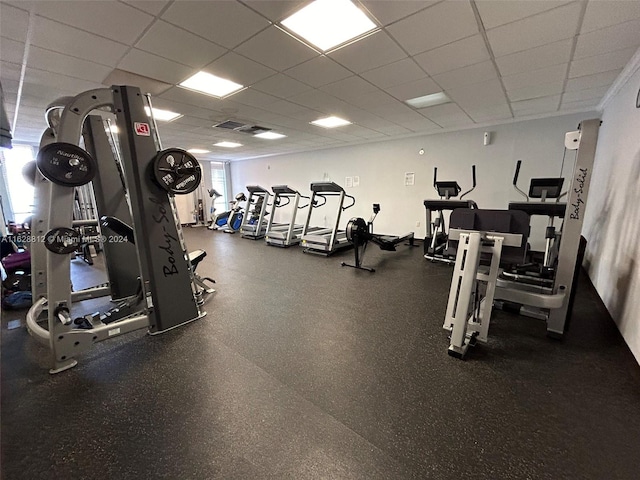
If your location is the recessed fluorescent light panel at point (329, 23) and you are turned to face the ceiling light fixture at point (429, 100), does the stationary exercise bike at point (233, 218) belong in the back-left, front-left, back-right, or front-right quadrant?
front-left

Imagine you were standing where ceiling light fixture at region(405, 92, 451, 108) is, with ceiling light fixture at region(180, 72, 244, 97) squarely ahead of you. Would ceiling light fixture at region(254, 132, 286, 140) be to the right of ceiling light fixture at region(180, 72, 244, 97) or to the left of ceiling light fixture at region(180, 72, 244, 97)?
right

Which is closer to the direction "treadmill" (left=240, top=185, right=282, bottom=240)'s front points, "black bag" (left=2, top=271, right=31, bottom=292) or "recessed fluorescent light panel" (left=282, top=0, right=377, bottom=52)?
the black bag

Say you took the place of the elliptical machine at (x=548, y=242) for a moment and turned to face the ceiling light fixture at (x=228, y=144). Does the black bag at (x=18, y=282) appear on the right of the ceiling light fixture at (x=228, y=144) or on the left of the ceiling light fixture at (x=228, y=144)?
left

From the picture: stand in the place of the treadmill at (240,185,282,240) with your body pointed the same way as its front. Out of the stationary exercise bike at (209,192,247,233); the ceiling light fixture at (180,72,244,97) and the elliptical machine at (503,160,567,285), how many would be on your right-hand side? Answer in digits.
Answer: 1

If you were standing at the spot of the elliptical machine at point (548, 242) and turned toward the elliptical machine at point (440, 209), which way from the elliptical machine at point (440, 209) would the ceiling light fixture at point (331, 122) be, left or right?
left
